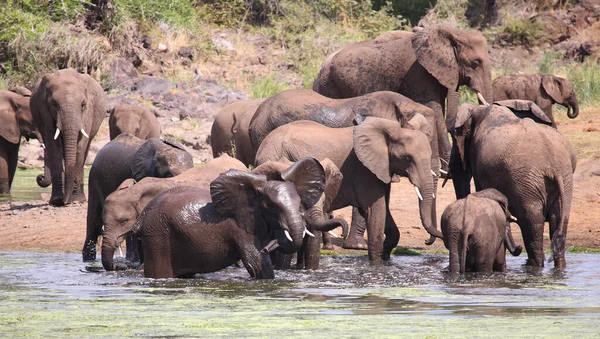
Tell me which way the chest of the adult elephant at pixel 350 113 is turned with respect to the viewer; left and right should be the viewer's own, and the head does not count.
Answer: facing to the right of the viewer

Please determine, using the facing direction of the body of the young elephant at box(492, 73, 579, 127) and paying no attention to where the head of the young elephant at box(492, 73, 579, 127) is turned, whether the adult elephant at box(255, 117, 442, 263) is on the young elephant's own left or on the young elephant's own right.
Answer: on the young elephant's own right

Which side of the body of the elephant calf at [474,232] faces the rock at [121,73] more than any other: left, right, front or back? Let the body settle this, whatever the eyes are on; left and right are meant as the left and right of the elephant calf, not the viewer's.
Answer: left

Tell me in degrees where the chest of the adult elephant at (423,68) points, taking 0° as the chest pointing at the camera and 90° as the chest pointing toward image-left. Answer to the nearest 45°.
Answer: approximately 270°

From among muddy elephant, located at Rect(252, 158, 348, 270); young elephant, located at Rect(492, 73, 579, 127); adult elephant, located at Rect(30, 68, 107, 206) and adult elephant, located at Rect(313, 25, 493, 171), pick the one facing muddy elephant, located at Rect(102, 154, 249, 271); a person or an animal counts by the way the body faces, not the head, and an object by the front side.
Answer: adult elephant, located at Rect(30, 68, 107, 206)

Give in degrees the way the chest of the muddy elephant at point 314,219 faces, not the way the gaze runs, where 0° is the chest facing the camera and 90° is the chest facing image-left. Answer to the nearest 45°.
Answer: approximately 315°

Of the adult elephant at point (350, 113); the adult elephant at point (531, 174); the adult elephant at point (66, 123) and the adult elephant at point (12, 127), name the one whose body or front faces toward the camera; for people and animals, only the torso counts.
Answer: the adult elephant at point (66, 123)

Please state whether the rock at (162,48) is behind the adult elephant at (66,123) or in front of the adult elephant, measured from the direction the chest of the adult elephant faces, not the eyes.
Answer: behind

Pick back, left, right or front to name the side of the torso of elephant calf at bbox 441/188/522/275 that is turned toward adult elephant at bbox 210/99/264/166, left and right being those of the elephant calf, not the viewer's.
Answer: left
